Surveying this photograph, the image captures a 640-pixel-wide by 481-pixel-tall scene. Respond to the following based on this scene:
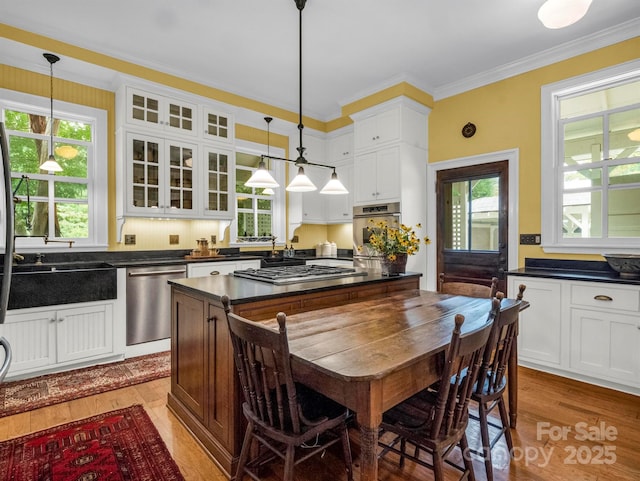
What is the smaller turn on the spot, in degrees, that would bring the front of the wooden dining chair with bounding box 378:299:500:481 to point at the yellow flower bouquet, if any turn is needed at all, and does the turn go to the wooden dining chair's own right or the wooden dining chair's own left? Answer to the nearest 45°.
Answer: approximately 45° to the wooden dining chair's own right

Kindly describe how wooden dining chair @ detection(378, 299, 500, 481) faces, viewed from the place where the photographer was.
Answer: facing away from the viewer and to the left of the viewer

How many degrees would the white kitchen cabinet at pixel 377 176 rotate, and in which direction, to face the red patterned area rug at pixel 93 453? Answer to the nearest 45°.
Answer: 0° — it already faces it

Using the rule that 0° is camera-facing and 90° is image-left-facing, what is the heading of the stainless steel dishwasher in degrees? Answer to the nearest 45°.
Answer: approximately 315°

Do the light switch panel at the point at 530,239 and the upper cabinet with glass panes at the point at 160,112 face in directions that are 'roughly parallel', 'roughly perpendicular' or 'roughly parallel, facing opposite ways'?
roughly perpendicular

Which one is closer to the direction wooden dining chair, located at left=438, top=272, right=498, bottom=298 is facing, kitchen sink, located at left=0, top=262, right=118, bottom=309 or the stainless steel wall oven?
the kitchen sink

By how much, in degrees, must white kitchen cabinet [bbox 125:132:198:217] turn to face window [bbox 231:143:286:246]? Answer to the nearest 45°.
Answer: approximately 90° to its left
